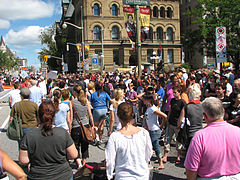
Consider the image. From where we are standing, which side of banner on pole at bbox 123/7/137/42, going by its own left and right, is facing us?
front

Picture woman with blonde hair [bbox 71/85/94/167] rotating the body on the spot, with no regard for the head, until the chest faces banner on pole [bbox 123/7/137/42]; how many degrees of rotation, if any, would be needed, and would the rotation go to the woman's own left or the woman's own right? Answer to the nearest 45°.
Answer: approximately 45° to the woman's own right

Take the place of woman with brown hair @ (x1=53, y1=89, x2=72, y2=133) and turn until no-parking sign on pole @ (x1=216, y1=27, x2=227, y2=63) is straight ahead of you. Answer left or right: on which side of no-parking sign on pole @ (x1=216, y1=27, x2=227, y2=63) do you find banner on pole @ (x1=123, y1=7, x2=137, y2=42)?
left

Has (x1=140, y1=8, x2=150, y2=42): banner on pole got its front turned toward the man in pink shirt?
yes

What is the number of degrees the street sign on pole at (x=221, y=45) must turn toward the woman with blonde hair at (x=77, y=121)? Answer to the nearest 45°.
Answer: approximately 45° to its right

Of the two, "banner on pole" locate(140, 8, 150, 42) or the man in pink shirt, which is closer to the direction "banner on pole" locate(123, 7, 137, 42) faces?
the man in pink shirt

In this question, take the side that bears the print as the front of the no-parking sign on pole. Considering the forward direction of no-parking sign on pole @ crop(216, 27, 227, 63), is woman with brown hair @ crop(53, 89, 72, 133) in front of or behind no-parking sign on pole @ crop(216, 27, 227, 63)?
in front

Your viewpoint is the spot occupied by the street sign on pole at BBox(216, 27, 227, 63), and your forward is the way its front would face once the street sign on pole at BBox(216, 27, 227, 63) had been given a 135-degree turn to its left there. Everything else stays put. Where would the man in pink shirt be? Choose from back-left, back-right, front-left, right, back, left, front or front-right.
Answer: back-right

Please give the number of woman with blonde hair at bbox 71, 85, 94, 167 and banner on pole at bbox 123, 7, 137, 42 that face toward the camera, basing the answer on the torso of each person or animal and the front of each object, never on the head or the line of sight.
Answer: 1

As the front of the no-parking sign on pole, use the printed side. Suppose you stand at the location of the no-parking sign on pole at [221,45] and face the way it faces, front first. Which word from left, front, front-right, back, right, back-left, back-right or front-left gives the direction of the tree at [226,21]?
back

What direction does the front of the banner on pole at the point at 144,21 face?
toward the camera

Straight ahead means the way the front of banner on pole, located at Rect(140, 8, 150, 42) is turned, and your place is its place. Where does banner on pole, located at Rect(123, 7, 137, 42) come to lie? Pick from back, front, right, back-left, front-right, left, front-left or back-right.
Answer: right

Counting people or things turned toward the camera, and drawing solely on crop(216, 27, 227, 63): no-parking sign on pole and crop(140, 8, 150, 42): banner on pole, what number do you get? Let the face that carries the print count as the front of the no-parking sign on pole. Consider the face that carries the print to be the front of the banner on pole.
2

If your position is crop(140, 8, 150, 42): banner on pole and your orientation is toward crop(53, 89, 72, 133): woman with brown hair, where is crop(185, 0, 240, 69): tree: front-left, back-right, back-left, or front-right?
back-left

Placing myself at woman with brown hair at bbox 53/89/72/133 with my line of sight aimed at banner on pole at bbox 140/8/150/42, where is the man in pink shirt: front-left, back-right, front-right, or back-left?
back-right
